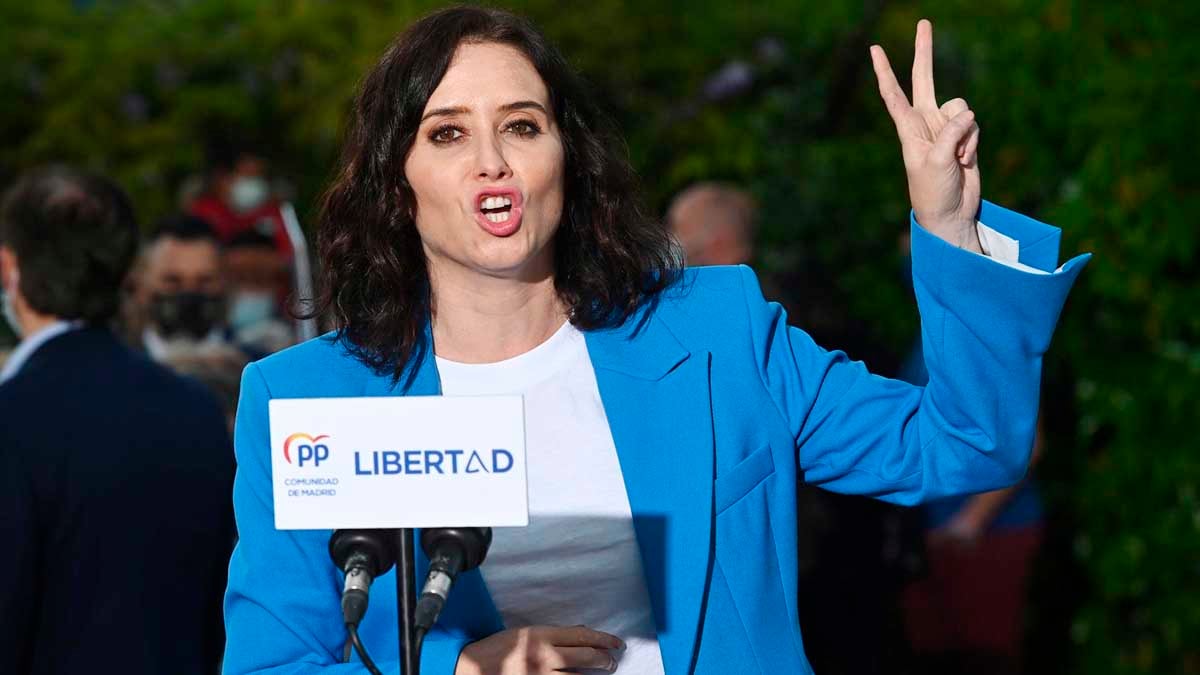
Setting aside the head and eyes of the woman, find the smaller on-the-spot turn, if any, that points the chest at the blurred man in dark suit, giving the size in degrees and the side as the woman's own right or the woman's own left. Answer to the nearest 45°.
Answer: approximately 135° to the woman's own right

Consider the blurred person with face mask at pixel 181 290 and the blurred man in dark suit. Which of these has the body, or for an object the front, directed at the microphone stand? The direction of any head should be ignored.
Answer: the blurred person with face mask

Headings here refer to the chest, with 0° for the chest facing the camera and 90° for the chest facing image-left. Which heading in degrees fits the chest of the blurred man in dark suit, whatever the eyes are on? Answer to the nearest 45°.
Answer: approximately 135°

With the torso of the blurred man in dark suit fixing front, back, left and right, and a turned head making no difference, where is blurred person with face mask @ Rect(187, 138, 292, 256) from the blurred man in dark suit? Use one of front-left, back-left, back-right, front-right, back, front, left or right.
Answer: front-right

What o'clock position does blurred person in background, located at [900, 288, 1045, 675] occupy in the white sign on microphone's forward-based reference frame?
The blurred person in background is roughly at 7 o'clock from the white sign on microphone.

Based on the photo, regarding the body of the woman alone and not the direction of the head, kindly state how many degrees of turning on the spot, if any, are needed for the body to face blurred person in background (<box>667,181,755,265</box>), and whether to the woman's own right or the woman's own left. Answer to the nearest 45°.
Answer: approximately 180°

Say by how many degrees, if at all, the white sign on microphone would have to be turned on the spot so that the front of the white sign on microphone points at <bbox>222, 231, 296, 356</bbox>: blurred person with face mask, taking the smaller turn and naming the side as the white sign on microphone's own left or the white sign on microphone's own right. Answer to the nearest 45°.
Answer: approximately 180°

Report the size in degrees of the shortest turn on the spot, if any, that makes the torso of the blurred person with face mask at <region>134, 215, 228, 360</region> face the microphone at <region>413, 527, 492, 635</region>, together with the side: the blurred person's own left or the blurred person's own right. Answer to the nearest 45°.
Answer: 0° — they already face it
